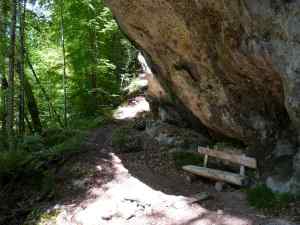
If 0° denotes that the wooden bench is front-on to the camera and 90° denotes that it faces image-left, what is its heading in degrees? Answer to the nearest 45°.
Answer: approximately 45°

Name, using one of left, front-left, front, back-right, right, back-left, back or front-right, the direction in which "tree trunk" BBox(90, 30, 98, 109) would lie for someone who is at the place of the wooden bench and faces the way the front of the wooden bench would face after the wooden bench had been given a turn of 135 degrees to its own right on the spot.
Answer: front-left
